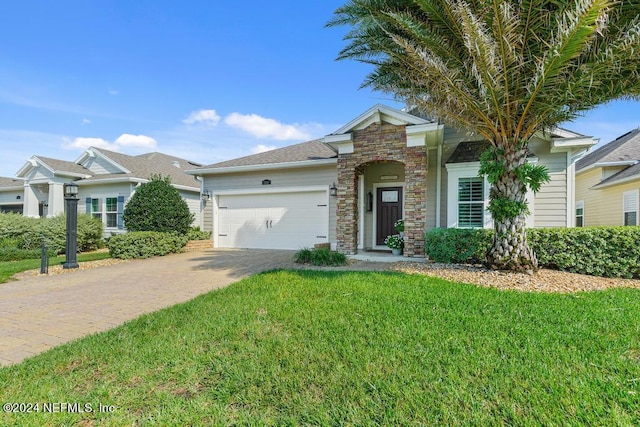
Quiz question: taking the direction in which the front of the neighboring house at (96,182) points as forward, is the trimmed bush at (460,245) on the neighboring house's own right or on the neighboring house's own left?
on the neighboring house's own left

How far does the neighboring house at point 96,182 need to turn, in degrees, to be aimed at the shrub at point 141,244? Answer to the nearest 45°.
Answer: approximately 45° to its left

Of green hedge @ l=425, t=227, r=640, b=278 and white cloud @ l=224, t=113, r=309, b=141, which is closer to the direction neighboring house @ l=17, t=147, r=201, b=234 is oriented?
the green hedge

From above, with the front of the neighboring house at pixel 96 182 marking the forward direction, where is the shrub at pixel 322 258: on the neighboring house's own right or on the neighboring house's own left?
on the neighboring house's own left

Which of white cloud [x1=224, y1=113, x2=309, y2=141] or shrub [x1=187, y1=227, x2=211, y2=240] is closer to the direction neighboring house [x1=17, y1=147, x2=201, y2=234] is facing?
the shrub

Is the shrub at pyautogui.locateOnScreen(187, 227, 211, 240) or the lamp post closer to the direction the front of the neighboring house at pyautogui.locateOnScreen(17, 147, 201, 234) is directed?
the lamp post

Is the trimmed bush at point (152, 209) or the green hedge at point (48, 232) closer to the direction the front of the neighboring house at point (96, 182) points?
the green hedge

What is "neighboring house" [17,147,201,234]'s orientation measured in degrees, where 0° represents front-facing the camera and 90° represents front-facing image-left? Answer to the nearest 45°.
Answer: approximately 45°

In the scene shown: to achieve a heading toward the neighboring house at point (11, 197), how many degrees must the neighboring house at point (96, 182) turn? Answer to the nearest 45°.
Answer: approximately 90° to its right

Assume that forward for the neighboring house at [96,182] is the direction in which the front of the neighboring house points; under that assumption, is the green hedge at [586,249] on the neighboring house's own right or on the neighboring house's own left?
on the neighboring house's own left

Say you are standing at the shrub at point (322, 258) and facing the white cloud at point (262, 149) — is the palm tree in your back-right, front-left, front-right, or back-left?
back-right
